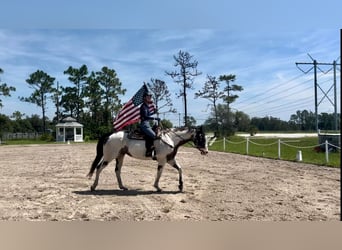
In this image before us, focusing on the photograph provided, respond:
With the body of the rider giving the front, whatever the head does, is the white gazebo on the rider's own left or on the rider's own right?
on the rider's own left

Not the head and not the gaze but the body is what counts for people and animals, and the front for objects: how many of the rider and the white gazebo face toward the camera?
1

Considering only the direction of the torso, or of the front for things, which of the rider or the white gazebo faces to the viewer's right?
the rider

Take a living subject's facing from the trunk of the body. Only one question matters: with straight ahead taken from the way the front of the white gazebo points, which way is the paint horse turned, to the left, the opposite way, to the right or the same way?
to the left

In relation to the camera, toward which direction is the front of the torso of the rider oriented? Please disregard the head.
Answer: to the viewer's right

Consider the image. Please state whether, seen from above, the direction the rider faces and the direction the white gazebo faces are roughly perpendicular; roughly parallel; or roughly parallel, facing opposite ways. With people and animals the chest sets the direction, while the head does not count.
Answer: roughly perpendicular

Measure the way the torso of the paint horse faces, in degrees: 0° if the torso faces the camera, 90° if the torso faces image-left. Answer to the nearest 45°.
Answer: approximately 270°

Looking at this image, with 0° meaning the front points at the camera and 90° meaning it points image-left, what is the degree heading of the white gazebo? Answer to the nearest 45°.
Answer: approximately 0°
